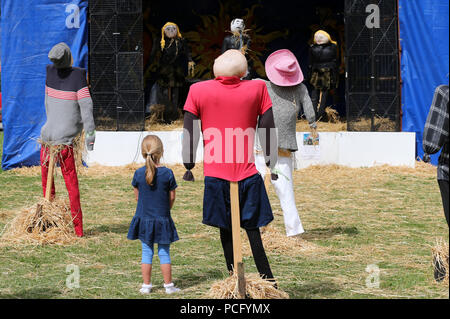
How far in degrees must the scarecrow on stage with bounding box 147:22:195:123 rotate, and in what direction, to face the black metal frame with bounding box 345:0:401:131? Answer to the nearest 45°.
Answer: approximately 45° to its left

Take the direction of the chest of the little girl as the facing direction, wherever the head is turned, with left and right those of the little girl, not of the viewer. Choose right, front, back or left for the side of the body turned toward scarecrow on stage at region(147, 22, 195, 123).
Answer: front

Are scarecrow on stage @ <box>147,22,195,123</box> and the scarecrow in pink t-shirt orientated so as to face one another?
yes

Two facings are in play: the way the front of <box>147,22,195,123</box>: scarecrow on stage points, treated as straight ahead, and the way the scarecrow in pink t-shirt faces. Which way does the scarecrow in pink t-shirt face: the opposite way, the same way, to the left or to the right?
the opposite way

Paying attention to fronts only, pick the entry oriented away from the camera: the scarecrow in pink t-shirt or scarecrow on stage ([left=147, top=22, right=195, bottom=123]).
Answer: the scarecrow in pink t-shirt

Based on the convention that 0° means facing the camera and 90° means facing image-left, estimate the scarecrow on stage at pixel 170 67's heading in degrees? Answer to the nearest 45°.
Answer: approximately 0°

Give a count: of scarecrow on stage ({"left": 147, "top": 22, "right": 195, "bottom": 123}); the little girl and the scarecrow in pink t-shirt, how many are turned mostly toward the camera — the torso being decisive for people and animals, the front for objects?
1

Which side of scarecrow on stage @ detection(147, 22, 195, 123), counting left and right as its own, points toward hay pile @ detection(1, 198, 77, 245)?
front

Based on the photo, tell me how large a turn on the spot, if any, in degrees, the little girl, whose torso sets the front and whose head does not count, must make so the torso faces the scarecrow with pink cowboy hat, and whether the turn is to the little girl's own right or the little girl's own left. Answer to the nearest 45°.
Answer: approximately 45° to the little girl's own right

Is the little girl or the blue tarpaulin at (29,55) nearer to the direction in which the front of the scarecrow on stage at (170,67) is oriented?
the little girl

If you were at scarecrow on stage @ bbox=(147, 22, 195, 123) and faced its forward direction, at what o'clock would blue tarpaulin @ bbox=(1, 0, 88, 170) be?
The blue tarpaulin is roughly at 2 o'clock from the scarecrow on stage.

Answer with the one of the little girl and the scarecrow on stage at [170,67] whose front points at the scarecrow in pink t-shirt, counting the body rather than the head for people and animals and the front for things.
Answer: the scarecrow on stage

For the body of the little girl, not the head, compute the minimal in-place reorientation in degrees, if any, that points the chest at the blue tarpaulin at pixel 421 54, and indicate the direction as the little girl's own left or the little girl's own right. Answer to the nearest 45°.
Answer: approximately 45° to the little girl's own right

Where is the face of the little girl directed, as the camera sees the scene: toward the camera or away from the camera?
away from the camera

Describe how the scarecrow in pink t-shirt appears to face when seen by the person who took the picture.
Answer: facing away from the viewer

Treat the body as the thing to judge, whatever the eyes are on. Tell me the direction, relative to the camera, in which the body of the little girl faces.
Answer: away from the camera
